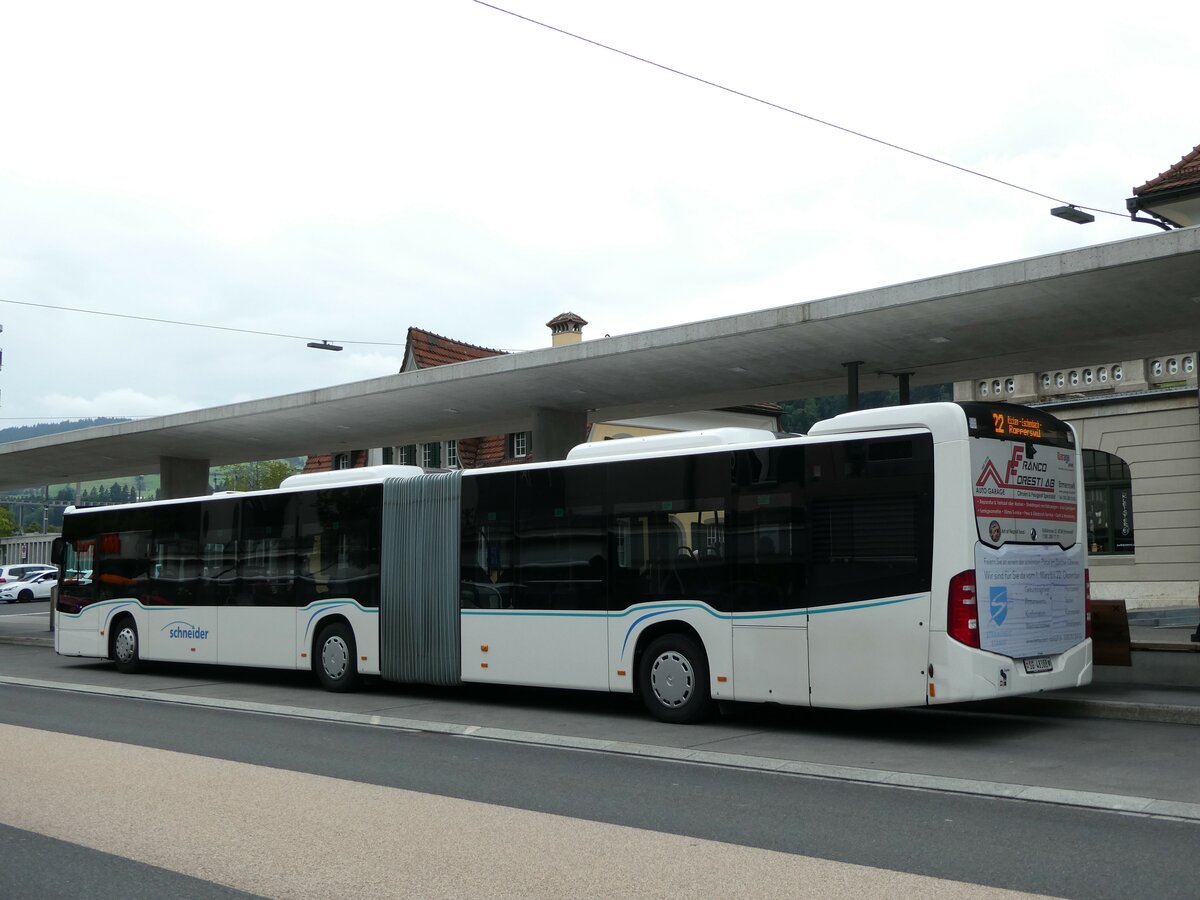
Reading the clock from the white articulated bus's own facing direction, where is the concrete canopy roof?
The concrete canopy roof is roughly at 2 o'clock from the white articulated bus.

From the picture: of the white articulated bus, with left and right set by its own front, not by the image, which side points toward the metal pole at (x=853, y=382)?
right

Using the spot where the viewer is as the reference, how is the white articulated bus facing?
facing away from the viewer and to the left of the viewer

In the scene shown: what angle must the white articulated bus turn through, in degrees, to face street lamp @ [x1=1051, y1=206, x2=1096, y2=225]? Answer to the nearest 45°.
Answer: approximately 90° to its right

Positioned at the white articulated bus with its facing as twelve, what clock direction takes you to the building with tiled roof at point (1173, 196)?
The building with tiled roof is roughly at 3 o'clock from the white articulated bus.
